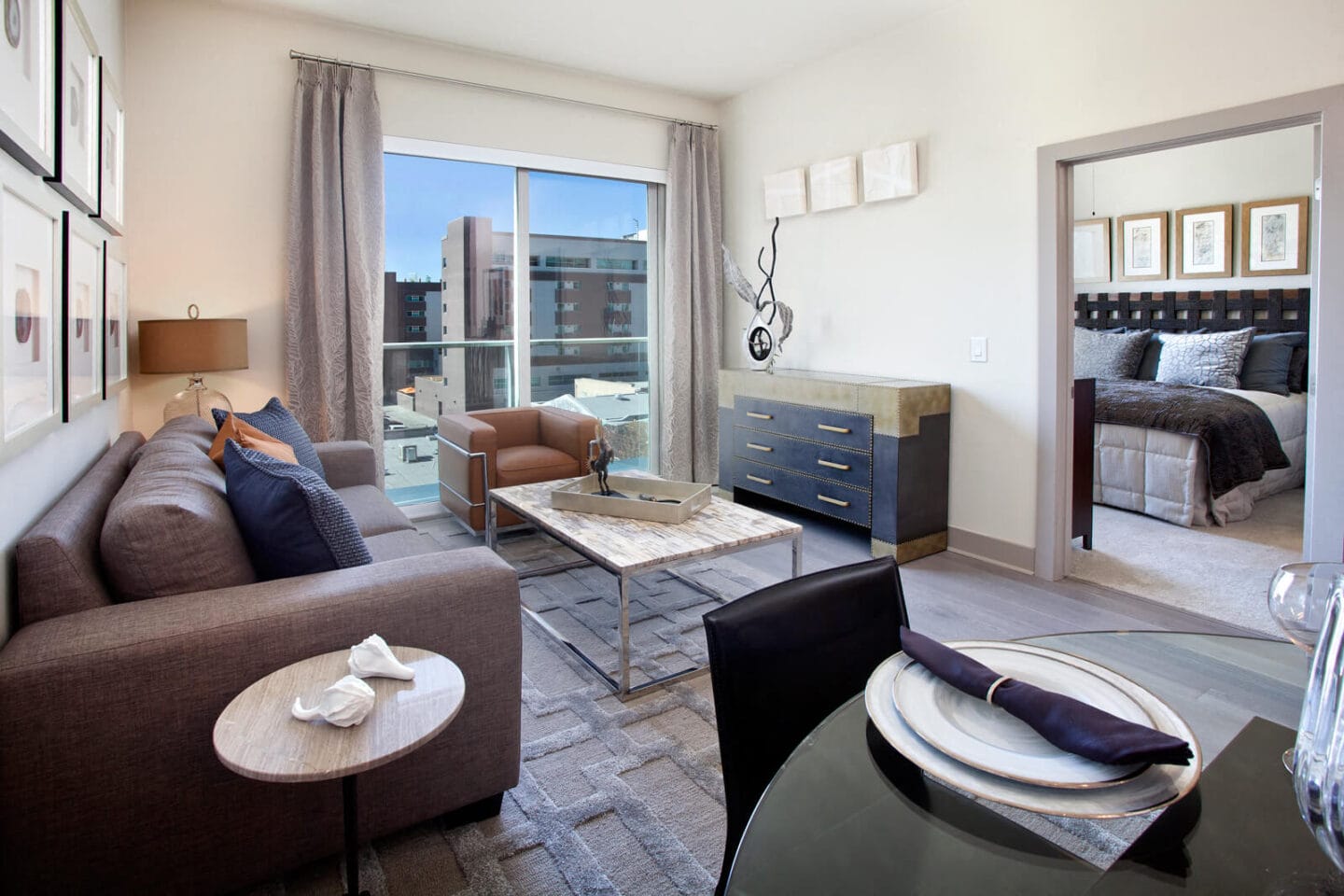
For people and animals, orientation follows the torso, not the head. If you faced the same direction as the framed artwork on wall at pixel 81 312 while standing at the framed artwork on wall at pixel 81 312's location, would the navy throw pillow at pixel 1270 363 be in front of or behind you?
in front

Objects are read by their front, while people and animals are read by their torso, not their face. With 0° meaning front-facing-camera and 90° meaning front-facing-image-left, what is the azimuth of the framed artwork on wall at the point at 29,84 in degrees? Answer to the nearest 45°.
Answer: approximately 270°

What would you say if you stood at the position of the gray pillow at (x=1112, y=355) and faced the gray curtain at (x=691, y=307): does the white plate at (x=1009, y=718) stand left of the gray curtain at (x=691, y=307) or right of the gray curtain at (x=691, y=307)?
left

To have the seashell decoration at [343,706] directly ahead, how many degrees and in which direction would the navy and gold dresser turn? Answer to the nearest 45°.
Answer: approximately 45° to its left

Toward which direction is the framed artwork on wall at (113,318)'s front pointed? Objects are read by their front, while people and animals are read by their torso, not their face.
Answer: to the viewer's right

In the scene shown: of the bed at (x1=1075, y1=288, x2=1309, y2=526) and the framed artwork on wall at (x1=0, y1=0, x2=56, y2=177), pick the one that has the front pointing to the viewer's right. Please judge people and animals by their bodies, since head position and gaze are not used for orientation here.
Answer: the framed artwork on wall

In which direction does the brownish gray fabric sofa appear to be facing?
to the viewer's right

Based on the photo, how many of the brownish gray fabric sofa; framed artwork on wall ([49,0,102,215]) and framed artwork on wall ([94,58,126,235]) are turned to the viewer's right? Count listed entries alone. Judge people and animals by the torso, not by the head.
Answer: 3

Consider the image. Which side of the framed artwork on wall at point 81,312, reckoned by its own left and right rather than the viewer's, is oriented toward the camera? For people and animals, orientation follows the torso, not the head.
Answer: right

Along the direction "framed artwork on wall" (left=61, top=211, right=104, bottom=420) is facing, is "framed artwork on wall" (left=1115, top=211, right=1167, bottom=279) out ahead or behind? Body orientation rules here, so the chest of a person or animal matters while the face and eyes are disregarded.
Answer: ahead

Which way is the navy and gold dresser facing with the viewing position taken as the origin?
facing the viewer and to the left of the viewer

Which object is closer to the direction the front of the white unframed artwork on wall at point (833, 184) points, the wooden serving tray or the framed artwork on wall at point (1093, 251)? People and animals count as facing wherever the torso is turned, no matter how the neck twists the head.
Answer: the wooden serving tray
